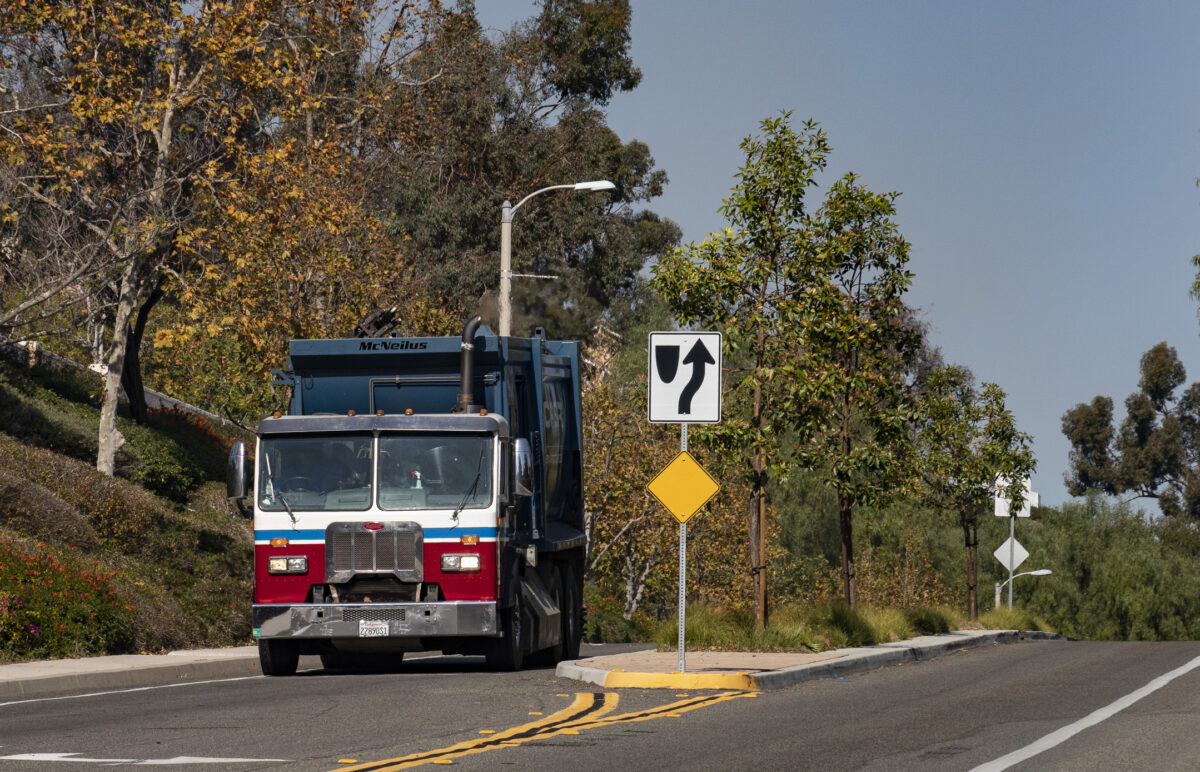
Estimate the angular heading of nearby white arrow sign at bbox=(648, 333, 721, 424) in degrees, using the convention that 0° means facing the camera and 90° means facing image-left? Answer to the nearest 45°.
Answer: approximately 0°

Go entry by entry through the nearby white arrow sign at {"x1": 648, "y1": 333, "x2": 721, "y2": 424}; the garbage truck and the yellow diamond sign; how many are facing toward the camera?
3

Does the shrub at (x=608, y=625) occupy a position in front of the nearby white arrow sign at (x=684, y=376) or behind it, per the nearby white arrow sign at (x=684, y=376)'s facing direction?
behind

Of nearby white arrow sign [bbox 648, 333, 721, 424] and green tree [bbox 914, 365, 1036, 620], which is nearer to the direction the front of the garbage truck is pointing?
the nearby white arrow sign

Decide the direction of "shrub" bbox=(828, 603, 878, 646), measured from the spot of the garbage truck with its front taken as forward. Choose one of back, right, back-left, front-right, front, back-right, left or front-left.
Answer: back-left

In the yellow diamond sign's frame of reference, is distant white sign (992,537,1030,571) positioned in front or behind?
behind

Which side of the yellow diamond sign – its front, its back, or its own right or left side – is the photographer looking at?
front

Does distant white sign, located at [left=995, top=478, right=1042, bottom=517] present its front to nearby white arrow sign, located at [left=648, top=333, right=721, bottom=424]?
yes

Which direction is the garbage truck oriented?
toward the camera

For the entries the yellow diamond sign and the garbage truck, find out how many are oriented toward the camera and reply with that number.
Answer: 2

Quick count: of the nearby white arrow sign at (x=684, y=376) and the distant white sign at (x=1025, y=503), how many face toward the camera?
2
